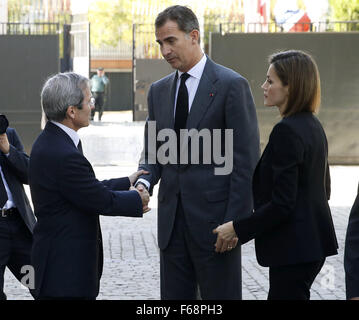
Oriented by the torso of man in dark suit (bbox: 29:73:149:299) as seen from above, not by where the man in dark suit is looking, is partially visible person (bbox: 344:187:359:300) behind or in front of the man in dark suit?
in front

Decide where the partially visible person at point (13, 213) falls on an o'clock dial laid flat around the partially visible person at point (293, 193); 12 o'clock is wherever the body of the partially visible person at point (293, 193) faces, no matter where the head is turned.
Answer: the partially visible person at point (13, 213) is roughly at 1 o'clock from the partially visible person at point (293, 193).

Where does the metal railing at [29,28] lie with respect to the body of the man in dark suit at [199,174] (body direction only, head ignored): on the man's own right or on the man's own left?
on the man's own right

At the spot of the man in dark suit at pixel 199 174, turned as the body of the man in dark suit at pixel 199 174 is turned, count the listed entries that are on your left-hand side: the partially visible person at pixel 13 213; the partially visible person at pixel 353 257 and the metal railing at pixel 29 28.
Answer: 1

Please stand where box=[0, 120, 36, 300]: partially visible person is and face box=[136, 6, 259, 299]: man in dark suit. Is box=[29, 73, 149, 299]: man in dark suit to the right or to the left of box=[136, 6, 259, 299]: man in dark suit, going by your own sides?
right

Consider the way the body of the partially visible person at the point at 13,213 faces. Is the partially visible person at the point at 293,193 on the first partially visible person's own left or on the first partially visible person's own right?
on the first partially visible person's own left

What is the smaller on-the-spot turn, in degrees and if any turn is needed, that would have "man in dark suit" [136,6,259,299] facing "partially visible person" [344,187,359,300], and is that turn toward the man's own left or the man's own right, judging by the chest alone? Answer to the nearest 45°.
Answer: approximately 90° to the man's own left

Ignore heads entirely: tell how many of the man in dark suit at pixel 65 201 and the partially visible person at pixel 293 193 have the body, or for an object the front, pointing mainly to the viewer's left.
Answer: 1

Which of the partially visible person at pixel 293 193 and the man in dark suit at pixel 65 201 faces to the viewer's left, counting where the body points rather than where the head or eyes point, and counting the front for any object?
the partially visible person

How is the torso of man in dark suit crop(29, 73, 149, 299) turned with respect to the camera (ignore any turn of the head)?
to the viewer's right

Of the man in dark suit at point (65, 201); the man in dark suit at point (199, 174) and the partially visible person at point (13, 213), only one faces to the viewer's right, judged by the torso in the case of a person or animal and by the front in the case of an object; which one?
the man in dark suit at point (65, 201)

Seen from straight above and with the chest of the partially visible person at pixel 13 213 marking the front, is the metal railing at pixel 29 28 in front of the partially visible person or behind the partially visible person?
behind

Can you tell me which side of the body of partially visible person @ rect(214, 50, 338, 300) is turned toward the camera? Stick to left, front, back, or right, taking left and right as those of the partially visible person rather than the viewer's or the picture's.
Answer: left

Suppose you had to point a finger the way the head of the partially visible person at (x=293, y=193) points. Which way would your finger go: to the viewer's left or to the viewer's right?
to the viewer's left
